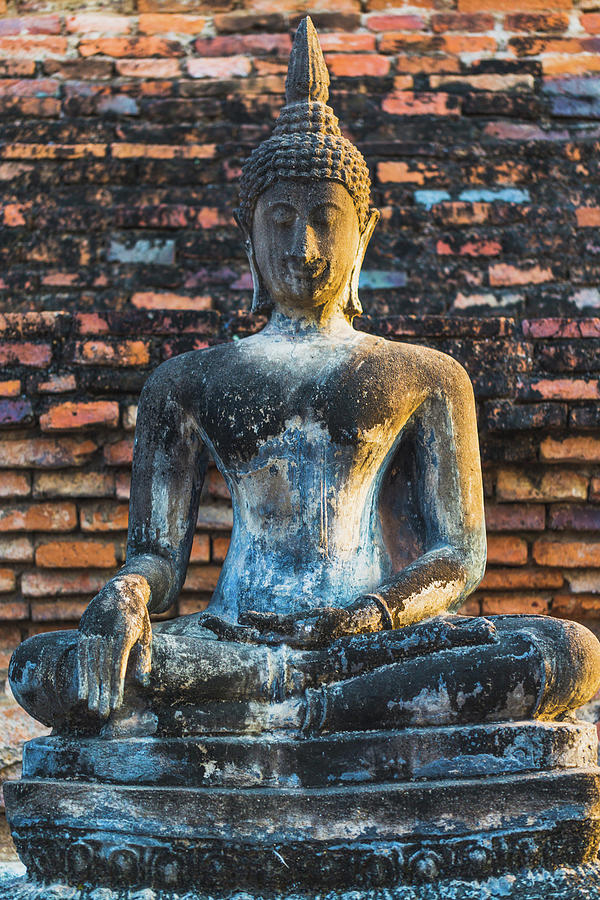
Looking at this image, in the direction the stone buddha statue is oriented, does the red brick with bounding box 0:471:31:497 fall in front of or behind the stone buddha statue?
behind

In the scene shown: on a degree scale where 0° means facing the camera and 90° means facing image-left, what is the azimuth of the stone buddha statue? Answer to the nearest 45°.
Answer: approximately 0°

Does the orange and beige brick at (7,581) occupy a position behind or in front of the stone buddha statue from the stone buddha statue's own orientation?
behind

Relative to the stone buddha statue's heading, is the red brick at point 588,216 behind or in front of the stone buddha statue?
behind

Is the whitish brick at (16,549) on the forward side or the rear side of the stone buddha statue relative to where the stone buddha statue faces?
on the rear side

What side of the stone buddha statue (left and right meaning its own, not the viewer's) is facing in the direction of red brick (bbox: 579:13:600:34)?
back

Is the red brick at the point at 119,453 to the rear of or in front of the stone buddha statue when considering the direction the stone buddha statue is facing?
to the rear

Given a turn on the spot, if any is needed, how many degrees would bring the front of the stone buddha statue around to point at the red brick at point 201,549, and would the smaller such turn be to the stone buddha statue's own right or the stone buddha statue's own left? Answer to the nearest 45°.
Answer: approximately 180°
